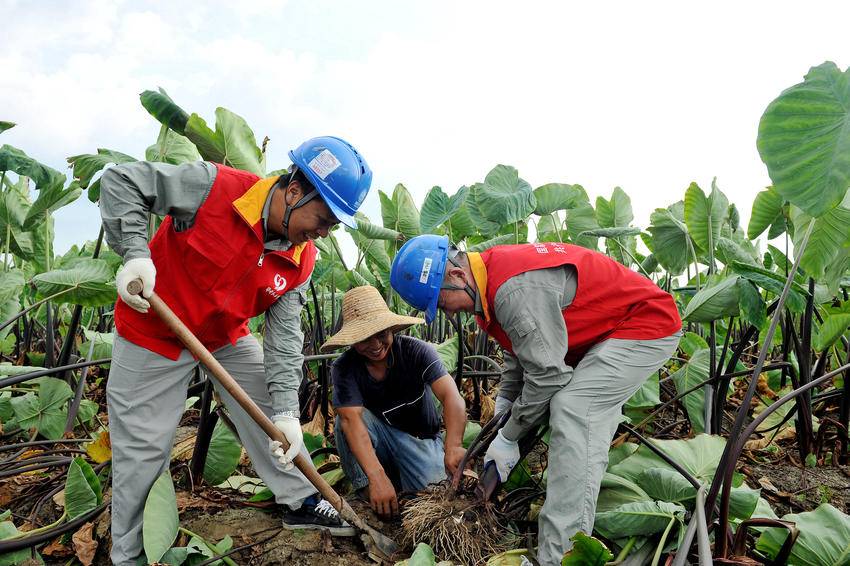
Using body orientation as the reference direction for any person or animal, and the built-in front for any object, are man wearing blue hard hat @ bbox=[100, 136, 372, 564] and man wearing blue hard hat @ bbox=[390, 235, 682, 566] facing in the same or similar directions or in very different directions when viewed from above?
very different directions

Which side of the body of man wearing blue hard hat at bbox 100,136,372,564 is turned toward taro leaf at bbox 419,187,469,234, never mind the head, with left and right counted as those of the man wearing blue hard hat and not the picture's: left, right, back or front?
left

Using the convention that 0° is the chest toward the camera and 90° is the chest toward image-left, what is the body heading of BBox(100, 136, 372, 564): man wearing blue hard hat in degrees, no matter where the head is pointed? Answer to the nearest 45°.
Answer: approximately 315°

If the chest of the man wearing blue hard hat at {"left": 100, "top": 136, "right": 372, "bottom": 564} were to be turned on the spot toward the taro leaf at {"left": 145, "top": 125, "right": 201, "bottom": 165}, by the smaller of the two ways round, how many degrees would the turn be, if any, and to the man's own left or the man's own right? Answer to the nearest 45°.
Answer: approximately 135° to the man's own left

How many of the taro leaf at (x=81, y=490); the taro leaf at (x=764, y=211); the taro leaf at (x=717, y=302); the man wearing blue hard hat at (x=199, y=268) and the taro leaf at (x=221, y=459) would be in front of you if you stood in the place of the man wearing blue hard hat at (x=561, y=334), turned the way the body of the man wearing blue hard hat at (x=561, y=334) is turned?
3

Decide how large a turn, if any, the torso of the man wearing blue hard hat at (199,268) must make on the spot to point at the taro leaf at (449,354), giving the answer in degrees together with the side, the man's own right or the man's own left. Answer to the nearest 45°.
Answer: approximately 90° to the man's own left

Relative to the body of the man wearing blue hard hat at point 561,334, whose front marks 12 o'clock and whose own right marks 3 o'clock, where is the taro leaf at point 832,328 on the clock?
The taro leaf is roughly at 5 o'clock from the man wearing blue hard hat.

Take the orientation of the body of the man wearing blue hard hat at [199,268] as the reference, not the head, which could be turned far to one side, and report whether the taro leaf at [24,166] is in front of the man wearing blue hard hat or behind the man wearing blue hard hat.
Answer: behind

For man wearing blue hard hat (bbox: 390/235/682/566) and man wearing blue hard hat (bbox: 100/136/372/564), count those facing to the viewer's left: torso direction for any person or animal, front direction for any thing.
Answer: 1

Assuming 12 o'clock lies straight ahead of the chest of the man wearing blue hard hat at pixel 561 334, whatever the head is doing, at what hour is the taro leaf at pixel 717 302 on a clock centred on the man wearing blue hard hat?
The taro leaf is roughly at 5 o'clock from the man wearing blue hard hat.

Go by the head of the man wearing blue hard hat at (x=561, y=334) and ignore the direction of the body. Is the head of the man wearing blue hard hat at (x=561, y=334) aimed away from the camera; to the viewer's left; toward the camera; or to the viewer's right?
to the viewer's left

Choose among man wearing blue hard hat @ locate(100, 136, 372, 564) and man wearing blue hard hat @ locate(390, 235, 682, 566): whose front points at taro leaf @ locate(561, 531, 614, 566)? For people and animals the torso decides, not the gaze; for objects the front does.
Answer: man wearing blue hard hat @ locate(100, 136, 372, 564)

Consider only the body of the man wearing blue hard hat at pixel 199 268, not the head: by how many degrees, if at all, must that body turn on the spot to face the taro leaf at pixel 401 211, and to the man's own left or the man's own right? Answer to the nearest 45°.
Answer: approximately 90° to the man's own left

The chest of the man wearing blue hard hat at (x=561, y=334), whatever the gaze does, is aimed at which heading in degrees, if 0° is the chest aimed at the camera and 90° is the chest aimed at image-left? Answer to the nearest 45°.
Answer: approximately 90°

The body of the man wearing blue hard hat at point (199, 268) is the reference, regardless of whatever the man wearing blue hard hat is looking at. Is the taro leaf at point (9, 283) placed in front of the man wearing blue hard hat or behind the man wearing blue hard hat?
behind
